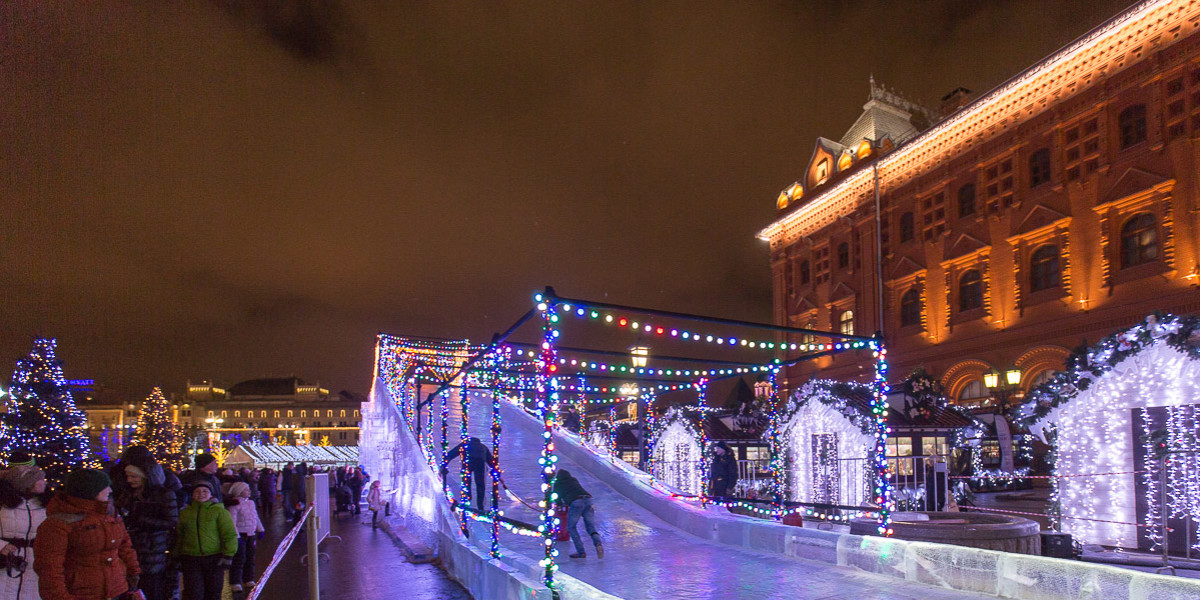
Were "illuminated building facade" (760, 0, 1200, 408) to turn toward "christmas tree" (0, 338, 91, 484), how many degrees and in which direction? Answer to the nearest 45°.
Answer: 0° — it already faces it

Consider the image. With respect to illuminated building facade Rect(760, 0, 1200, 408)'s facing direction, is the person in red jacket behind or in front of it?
in front

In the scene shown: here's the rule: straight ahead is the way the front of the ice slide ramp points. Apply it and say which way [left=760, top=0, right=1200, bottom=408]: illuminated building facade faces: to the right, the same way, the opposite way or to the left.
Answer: to the right

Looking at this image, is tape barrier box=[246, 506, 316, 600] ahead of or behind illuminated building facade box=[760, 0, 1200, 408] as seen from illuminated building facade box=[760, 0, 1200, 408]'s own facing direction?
ahead

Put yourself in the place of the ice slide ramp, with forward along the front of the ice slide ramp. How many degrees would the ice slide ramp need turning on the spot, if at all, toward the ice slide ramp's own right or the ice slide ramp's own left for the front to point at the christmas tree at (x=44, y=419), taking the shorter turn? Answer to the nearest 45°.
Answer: approximately 180°

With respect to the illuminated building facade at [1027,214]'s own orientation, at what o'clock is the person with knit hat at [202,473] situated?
The person with knit hat is roughly at 11 o'clock from the illuminated building facade.
